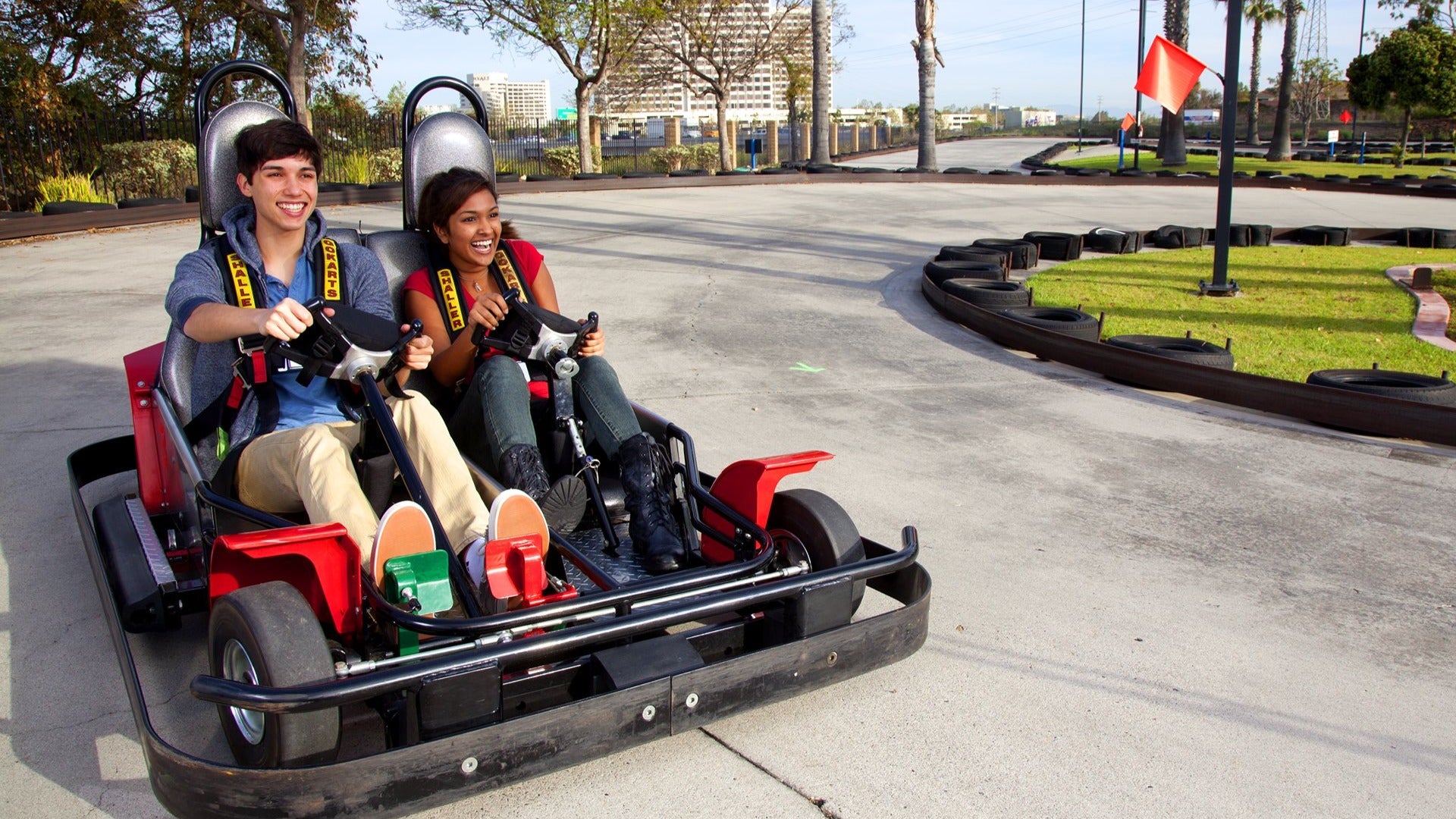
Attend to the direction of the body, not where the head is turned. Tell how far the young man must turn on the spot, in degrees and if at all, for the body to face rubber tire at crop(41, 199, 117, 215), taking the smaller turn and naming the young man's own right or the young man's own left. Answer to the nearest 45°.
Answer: approximately 135° to the young man's own left

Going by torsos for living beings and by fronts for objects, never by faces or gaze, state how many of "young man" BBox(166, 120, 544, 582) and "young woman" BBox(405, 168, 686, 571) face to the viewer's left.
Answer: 0

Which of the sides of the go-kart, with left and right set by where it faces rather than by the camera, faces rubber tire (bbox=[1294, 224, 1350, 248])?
left

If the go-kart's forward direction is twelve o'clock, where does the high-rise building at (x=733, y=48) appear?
The high-rise building is roughly at 8 o'clock from the go-kart.

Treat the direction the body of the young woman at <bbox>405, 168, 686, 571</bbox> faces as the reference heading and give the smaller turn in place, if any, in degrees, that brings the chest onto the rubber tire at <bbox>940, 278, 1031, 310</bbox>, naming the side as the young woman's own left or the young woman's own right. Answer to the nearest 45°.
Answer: approximately 90° to the young woman's own left

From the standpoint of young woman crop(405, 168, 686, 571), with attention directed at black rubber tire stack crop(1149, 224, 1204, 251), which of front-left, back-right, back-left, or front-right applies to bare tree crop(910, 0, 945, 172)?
front-left

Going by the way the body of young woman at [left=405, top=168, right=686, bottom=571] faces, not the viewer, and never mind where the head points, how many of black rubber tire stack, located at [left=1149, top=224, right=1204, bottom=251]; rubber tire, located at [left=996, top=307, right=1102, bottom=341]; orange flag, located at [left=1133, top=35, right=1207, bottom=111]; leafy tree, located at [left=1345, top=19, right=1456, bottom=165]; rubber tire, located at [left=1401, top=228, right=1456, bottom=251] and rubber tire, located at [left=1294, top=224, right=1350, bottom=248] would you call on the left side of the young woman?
6

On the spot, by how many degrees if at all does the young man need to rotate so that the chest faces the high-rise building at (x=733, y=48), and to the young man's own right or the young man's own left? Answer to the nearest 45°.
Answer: approximately 135° to the young man's own left

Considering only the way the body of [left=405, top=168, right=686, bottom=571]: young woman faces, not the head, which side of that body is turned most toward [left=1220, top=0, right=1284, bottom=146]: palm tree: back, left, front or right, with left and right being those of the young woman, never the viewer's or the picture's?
left

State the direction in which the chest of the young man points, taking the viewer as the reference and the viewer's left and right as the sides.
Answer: facing the viewer and to the right of the viewer

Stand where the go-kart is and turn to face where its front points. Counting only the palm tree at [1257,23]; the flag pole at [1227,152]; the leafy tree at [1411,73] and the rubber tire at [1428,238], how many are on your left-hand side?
4

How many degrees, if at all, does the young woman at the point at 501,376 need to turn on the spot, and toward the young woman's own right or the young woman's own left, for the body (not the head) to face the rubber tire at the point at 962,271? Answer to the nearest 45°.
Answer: approximately 90° to the young woman's own left

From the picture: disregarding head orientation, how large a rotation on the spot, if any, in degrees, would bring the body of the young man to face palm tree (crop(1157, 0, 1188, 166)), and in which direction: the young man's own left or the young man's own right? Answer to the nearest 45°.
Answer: approximately 90° to the young man's own left

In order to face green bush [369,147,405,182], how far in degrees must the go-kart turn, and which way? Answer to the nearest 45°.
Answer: approximately 135° to its left

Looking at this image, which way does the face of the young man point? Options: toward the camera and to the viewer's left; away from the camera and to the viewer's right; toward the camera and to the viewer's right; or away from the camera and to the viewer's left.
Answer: toward the camera and to the viewer's right

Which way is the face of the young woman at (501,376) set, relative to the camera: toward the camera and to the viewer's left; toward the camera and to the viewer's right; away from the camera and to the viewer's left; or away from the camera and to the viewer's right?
toward the camera and to the viewer's right
